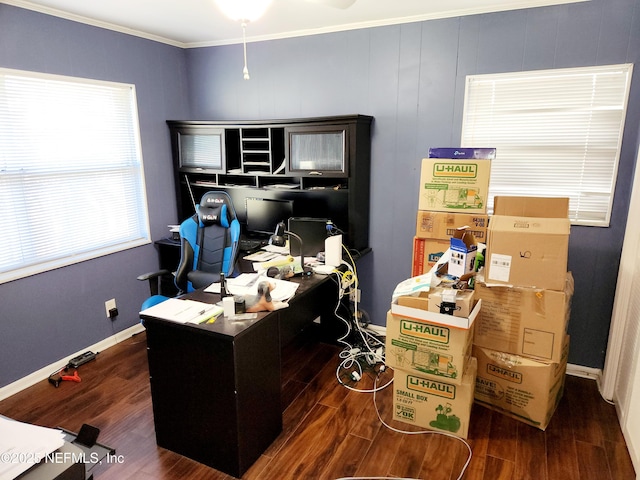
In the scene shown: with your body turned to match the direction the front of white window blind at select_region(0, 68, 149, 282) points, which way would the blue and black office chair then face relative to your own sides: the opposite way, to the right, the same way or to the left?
to the right

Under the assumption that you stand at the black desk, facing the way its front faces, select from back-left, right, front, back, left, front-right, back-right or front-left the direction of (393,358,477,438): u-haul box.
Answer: back-right

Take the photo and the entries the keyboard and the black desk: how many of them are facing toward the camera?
1

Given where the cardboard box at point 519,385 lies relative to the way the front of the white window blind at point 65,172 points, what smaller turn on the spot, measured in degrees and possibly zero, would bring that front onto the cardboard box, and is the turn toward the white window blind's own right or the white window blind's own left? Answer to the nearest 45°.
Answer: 0° — it already faces it

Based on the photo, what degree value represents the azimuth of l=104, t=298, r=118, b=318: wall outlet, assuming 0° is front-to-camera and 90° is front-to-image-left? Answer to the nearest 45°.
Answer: approximately 315°

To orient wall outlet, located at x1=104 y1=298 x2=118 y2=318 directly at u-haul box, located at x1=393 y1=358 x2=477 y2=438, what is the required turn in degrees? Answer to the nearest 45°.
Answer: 0° — it already faces it

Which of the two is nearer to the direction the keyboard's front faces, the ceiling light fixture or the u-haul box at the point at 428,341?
the ceiling light fixture

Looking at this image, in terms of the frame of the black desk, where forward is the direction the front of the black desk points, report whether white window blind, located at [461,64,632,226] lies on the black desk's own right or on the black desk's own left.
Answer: on the black desk's own right

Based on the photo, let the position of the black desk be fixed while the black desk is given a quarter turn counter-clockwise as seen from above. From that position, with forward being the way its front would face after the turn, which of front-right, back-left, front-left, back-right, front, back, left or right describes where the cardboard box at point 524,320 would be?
back-left

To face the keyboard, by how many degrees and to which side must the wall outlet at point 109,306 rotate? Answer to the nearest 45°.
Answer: approximately 45° to its left

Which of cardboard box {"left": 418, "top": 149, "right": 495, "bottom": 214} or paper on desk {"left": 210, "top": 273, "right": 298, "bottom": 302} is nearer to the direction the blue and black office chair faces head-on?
the paper on desk

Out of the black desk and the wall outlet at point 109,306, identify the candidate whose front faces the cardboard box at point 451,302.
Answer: the wall outlet
